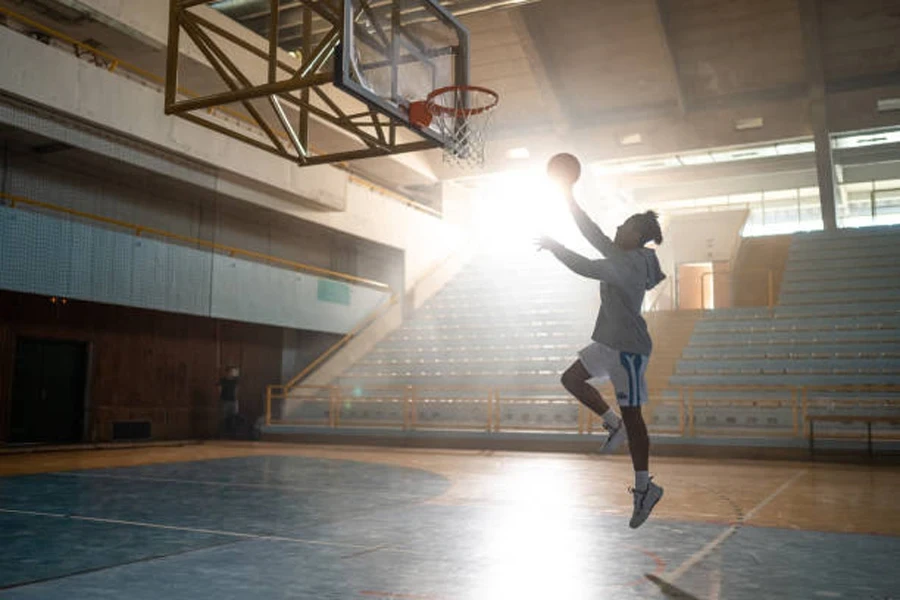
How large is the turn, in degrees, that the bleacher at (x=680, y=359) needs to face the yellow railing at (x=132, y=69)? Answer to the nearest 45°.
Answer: approximately 45° to its right

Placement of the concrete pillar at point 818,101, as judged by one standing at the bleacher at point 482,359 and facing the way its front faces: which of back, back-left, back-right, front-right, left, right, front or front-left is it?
left

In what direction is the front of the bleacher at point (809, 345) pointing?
toward the camera

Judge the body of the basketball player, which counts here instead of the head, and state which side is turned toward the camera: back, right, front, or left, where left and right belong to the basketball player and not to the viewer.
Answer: left

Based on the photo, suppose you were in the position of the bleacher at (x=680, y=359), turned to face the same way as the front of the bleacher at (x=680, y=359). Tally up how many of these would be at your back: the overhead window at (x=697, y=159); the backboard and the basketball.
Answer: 1

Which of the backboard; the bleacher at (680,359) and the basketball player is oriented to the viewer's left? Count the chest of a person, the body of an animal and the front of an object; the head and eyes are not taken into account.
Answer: the basketball player

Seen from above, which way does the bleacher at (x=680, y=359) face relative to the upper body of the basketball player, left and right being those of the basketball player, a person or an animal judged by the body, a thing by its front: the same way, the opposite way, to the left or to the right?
to the left

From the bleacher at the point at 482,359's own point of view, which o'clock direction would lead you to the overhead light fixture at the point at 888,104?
The overhead light fixture is roughly at 9 o'clock from the bleacher.

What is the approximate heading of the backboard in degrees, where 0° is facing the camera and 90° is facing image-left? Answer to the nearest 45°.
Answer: approximately 315°

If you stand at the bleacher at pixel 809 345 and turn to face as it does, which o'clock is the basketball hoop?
The basketball hoop is roughly at 1 o'clock from the bleacher.

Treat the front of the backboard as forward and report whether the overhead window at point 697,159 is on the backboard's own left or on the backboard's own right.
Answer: on the backboard's own left
